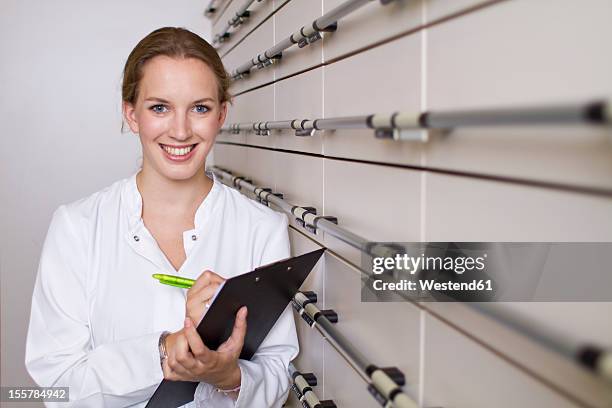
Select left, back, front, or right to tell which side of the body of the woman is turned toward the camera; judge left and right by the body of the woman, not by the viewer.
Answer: front

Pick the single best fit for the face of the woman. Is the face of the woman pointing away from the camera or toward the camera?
toward the camera

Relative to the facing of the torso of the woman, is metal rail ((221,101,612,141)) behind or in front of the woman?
in front
